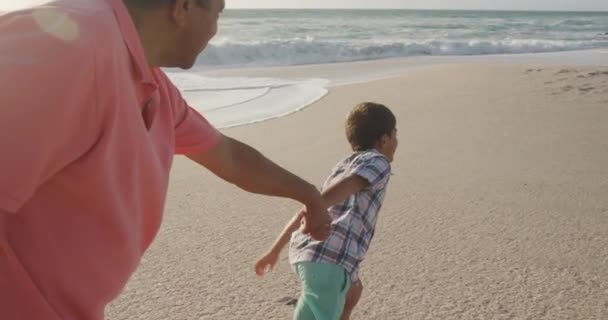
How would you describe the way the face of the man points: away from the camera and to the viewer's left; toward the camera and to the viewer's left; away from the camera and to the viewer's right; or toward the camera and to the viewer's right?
away from the camera and to the viewer's right

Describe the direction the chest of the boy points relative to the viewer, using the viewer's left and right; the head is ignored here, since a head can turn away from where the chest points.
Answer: facing away from the viewer and to the right of the viewer

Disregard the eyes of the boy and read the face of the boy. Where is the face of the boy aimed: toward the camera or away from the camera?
away from the camera

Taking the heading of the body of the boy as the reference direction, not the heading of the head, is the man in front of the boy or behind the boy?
behind
